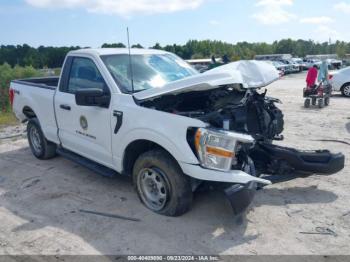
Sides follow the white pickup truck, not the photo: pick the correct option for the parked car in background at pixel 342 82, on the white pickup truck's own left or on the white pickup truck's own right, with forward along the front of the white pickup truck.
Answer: on the white pickup truck's own left

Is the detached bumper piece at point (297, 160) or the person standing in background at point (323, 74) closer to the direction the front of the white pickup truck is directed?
the detached bumper piece

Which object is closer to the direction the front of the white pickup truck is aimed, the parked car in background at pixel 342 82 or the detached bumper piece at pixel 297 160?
the detached bumper piece

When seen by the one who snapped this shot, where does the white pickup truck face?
facing the viewer and to the right of the viewer

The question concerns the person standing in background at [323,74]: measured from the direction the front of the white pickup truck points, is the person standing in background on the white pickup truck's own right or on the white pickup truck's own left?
on the white pickup truck's own left

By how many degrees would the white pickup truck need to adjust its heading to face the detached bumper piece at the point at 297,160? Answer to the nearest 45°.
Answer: approximately 45° to its left
